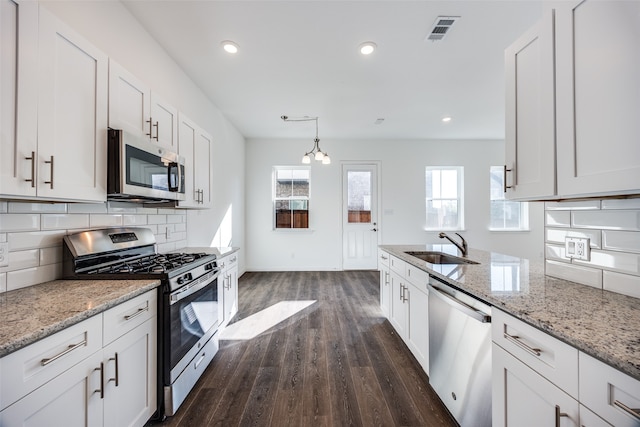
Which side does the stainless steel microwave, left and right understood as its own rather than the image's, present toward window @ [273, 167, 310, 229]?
left

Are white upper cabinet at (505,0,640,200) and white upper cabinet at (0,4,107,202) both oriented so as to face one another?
yes

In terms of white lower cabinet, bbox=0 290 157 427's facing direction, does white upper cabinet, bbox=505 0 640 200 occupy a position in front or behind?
in front

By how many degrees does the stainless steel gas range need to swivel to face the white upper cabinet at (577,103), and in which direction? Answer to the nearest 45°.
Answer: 0° — it already faces it

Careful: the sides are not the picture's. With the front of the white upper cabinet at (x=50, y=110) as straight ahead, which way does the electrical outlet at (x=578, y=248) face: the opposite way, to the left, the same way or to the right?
the opposite way

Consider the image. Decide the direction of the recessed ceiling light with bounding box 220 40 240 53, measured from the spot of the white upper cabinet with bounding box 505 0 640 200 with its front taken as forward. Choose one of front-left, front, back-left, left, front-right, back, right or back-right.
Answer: front-right

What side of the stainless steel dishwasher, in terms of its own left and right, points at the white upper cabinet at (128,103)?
front

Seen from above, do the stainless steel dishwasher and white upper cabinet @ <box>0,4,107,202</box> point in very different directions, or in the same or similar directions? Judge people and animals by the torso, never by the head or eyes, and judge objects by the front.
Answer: very different directions

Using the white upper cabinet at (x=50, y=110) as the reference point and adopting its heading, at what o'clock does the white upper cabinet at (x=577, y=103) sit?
the white upper cabinet at (x=577, y=103) is roughly at 12 o'clock from the white upper cabinet at (x=50, y=110).

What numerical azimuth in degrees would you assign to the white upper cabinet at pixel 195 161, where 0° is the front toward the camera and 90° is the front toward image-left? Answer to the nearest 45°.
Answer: approximately 315°
